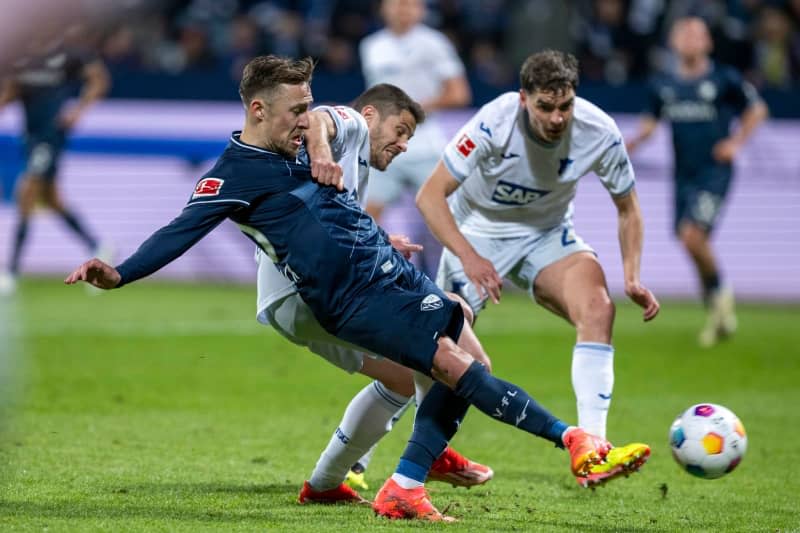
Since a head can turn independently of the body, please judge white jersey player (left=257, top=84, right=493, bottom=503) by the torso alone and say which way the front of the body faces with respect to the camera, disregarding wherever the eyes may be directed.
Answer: to the viewer's right

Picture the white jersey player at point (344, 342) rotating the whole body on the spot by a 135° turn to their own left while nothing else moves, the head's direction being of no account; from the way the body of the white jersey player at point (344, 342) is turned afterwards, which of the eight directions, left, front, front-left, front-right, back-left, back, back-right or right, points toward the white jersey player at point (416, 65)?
front-right

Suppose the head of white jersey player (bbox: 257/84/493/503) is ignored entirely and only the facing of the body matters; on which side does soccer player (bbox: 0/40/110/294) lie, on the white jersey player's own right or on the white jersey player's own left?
on the white jersey player's own left

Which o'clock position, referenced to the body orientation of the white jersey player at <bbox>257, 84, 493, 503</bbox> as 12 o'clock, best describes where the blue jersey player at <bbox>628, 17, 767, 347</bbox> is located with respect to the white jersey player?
The blue jersey player is roughly at 10 o'clock from the white jersey player.
